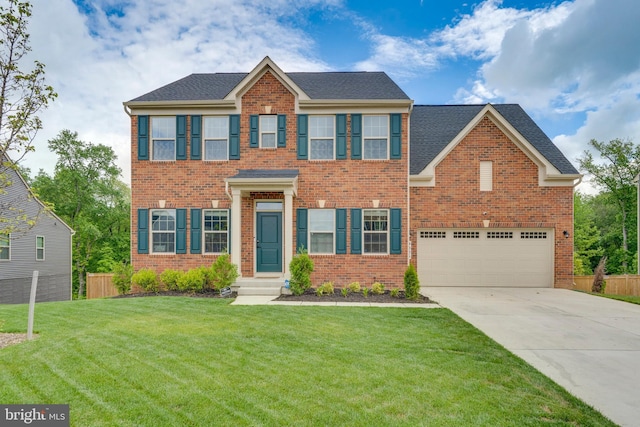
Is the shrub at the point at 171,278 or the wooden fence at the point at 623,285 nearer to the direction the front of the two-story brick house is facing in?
the shrub

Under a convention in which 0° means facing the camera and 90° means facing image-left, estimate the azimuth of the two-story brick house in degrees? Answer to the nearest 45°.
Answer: approximately 0°

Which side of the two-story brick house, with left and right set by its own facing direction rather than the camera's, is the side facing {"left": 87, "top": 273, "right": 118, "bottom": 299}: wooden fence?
right

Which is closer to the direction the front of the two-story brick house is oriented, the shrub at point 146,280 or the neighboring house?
the shrub

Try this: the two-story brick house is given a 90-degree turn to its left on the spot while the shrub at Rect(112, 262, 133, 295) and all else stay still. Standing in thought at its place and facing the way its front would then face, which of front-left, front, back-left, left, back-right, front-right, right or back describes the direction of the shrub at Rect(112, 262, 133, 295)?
back

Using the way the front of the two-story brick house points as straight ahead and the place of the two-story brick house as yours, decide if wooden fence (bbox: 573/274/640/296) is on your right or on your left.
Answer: on your left

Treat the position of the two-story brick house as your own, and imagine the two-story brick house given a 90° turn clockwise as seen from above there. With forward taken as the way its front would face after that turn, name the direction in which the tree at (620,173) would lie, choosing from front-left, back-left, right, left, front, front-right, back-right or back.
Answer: back-right
